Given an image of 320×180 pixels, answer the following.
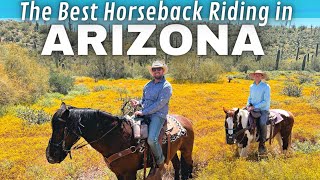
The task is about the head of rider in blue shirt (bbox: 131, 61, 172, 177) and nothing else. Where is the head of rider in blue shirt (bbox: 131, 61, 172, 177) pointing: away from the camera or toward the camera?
toward the camera

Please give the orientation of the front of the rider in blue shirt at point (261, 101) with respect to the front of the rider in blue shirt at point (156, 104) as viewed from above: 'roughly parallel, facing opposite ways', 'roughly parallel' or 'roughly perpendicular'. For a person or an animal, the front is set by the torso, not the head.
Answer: roughly parallel

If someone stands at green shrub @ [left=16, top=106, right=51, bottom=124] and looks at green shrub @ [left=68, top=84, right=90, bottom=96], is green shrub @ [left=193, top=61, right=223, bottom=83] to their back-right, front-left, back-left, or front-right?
front-right

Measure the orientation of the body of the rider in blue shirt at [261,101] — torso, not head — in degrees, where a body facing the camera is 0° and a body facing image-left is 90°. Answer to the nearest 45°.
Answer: approximately 45°

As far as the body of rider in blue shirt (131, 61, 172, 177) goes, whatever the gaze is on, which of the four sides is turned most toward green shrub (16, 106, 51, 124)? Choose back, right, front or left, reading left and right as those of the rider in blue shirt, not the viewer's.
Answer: right

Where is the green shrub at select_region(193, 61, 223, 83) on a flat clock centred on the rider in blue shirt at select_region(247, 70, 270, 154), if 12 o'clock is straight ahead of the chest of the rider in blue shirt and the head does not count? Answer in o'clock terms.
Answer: The green shrub is roughly at 4 o'clock from the rider in blue shirt.

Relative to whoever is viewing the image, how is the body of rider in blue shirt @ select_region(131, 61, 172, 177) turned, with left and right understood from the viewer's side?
facing the viewer and to the left of the viewer

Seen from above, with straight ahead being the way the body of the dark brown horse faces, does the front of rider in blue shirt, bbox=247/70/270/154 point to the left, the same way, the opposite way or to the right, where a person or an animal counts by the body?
the same way

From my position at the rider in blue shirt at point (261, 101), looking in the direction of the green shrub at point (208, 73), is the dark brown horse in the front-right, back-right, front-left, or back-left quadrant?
back-left

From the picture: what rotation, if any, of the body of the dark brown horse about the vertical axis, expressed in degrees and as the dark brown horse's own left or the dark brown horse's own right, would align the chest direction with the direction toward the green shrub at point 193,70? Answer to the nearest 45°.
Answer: approximately 90° to the dark brown horse's own right

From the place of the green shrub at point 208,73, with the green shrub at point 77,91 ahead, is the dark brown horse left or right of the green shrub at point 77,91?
left

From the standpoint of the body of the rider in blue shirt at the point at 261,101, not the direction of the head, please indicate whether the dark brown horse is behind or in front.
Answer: in front

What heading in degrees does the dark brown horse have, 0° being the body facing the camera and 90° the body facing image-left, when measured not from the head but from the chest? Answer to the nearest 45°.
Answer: approximately 90°

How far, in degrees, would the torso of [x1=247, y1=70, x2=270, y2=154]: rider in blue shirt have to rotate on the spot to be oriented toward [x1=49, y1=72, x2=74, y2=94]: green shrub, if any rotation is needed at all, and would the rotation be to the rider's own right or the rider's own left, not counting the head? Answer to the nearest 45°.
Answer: approximately 90° to the rider's own right
